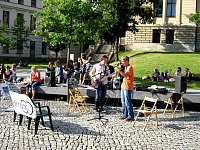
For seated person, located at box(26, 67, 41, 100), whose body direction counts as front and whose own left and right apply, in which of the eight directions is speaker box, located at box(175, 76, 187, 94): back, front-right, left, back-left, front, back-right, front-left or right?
left

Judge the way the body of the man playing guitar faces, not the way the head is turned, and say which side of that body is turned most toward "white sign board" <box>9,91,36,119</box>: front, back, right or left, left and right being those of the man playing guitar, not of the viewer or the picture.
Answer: right

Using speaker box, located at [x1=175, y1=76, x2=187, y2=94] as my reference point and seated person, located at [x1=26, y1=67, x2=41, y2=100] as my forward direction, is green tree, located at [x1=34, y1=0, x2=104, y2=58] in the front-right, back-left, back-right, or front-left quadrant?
front-right

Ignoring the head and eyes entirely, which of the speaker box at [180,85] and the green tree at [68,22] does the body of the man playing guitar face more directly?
the speaker box

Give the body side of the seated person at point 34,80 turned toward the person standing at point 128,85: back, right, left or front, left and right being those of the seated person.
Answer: left

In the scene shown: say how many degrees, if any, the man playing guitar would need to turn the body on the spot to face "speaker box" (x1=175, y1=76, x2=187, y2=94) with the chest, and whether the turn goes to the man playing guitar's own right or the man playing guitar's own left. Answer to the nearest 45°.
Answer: approximately 45° to the man playing guitar's own left

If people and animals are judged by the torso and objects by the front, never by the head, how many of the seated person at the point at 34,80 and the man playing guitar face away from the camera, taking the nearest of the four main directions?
0

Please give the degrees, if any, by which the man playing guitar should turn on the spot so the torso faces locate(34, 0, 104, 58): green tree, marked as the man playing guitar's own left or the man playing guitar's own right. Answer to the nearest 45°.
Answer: approximately 135° to the man playing guitar's own left

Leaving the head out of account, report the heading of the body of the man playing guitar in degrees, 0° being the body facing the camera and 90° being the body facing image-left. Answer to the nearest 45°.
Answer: approximately 315°

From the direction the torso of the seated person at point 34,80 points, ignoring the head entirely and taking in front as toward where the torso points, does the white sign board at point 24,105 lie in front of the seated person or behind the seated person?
in front

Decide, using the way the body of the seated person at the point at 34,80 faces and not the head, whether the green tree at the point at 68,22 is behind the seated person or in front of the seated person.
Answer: behind
